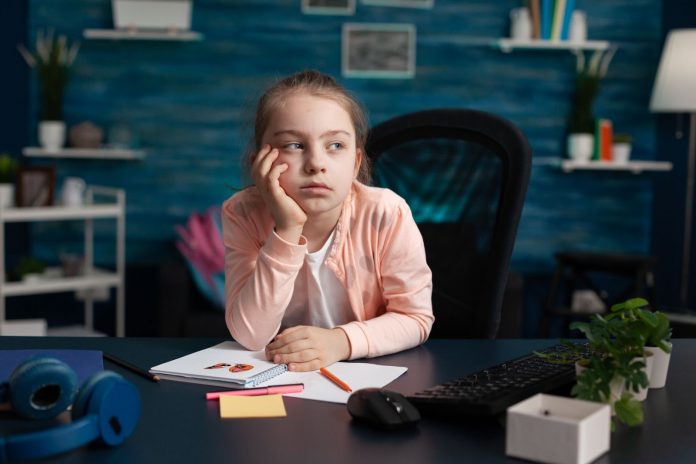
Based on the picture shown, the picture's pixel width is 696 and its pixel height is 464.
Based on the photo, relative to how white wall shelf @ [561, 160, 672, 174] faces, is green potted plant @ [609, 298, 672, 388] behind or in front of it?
in front

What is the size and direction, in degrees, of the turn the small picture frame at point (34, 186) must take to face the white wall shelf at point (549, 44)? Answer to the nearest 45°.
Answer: approximately 90° to its left

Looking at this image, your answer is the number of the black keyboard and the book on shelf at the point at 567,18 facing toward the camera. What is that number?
1

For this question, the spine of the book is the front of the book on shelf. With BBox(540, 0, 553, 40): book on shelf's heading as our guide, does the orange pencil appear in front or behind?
in front

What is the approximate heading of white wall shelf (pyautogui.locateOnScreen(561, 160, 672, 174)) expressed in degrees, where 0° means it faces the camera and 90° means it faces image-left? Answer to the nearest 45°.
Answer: approximately 0°

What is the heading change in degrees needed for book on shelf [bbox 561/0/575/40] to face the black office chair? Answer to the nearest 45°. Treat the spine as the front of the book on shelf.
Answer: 0° — it already faces it

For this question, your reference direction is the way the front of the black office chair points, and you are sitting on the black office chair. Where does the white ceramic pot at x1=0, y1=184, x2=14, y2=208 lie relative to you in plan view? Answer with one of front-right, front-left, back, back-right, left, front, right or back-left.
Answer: right

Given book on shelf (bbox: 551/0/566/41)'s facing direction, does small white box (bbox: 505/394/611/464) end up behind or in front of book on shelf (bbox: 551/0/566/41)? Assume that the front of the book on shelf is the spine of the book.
in front

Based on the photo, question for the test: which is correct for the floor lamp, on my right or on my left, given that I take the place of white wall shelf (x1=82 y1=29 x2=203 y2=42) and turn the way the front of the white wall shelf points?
on my left

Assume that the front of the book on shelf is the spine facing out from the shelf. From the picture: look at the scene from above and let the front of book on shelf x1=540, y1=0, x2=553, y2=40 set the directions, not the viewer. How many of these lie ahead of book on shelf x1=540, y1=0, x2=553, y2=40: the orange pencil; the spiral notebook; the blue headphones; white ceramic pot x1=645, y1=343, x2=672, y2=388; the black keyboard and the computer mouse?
6
